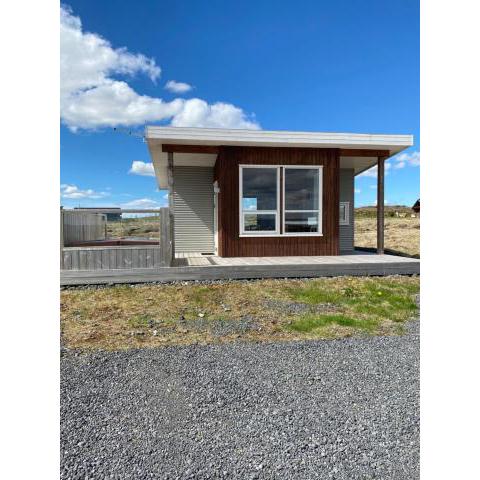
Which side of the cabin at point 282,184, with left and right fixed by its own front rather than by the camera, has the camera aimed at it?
front

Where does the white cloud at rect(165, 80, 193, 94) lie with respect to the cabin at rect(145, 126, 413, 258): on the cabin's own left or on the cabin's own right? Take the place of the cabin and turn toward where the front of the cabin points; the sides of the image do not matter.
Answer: on the cabin's own right
